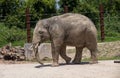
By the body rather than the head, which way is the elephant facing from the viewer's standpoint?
to the viewer's left

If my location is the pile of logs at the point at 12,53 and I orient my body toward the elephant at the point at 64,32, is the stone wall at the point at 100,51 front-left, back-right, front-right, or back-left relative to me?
front-left

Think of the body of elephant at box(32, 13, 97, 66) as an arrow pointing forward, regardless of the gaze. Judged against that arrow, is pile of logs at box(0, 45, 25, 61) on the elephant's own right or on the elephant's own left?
on the elephant's own right

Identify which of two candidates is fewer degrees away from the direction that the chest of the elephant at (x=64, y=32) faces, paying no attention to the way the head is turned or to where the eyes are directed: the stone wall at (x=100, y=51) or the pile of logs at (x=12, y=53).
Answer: the pile of logs

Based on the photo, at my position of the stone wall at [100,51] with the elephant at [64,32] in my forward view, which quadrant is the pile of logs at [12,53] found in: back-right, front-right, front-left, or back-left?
front-right

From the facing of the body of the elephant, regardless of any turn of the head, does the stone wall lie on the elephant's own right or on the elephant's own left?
on the elephant's own right
